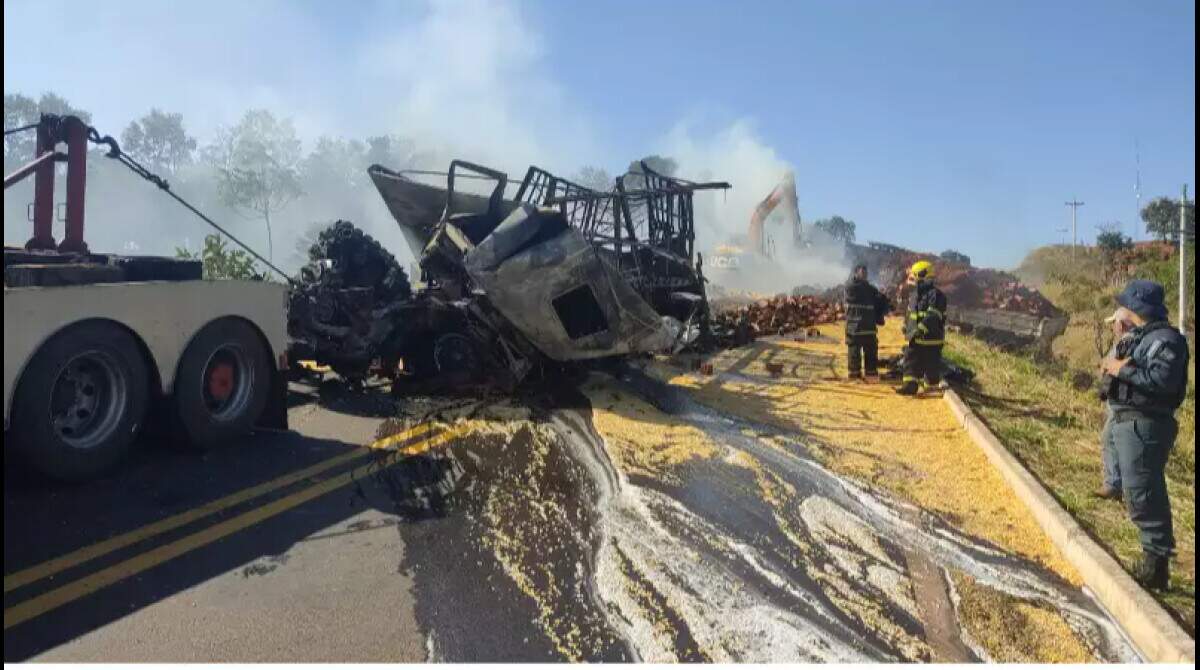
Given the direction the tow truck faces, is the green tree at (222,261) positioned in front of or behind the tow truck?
behind

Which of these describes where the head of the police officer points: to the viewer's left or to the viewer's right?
to the viewer's left

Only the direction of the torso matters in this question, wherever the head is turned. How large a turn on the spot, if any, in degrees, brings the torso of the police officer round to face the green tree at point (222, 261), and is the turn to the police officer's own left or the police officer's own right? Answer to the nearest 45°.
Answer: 0° — they already face it

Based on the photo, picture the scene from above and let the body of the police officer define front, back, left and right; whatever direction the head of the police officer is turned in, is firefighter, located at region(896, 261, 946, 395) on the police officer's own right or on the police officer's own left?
on the police officer's own right

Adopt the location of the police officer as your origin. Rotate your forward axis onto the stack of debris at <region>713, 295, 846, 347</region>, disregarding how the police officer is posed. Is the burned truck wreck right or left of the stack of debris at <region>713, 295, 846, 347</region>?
left

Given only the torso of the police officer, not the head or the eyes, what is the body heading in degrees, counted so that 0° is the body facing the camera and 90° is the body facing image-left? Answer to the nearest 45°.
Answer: approximately 90°

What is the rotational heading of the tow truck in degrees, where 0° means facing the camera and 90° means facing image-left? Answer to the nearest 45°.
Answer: approximately 45°

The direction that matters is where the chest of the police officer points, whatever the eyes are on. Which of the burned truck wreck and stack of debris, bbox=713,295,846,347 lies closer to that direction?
the burned truck wreck

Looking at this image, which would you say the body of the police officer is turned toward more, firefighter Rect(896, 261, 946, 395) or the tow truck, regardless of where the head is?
the tow truck

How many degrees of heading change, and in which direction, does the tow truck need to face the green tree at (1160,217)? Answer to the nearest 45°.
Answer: approximately 135° to its left

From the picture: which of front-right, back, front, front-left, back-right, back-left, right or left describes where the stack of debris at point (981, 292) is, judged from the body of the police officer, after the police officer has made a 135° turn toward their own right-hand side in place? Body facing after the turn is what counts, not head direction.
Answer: front-left

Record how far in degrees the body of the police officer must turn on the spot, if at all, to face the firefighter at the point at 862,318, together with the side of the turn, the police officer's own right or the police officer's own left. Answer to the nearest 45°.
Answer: approximately 45° to the police officer's own right

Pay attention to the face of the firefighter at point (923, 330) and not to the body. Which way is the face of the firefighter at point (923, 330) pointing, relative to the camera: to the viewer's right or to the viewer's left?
to the viewer's left

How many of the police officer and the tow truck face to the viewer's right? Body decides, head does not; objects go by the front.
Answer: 0
